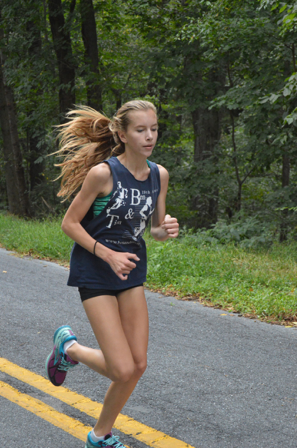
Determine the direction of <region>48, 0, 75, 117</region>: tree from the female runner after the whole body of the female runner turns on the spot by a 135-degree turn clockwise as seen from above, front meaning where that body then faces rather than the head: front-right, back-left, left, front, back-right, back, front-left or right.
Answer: right

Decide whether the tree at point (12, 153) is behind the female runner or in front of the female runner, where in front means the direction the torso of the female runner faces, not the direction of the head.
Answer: behind

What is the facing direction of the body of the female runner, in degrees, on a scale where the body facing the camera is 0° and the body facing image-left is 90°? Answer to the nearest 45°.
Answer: approximately 315°

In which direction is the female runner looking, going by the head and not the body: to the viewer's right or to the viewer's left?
to the viewer's right
